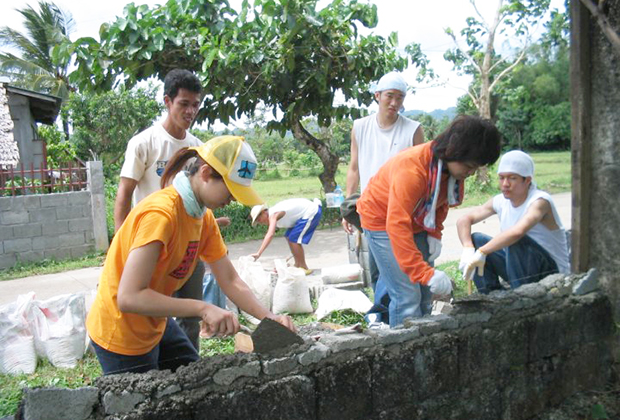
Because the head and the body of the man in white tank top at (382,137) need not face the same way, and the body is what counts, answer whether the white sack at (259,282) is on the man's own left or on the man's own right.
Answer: on the man's own right

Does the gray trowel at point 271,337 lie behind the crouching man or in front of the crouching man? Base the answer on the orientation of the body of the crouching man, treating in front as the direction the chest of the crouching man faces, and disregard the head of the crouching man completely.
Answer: in front

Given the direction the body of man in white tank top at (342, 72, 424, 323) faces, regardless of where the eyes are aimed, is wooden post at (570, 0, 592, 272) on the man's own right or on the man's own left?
on the man's own left

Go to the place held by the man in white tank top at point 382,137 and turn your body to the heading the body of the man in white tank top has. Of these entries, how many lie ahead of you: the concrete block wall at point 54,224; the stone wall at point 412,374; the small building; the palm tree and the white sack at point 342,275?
1

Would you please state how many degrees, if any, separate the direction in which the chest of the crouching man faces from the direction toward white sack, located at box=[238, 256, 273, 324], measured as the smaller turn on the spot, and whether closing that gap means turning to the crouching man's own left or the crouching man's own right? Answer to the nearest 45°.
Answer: approximately 45° to the crouching man's own right

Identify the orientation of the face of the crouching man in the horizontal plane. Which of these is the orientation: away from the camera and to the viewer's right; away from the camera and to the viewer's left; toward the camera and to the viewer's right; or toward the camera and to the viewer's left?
toward the camera and to the viewer's left

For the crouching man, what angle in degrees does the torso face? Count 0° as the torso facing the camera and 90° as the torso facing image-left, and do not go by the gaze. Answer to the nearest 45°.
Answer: approximately 45°

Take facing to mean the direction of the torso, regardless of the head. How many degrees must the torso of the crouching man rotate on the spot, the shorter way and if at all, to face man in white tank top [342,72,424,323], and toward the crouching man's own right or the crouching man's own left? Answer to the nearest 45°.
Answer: approximately 45° to the crouching man's own right

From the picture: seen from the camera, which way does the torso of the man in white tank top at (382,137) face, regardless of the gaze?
toward the camera

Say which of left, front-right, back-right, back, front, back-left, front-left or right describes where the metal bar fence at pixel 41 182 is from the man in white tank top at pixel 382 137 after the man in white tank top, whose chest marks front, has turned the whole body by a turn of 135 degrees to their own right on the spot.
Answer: front

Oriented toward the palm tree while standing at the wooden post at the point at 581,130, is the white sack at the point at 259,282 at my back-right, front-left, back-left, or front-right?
front-left

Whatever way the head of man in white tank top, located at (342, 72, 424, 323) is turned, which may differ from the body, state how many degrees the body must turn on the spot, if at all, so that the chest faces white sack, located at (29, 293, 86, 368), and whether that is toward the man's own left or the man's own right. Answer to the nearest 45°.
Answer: approximately 90° to the man's own right

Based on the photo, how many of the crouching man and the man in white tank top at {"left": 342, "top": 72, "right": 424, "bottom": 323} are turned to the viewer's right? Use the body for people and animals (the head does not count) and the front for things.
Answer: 0

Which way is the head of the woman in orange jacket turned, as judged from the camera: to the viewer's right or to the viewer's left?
to the viewer's right

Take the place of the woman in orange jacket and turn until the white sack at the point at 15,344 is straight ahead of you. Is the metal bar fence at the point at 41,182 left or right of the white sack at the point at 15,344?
right
